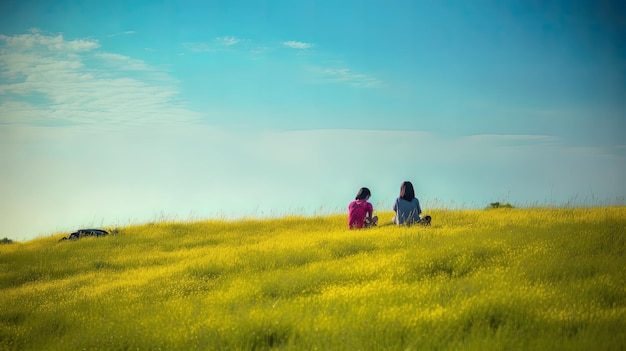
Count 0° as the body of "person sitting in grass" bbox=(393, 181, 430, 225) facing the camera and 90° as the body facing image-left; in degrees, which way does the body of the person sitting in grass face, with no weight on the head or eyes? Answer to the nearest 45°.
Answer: approximately 180°

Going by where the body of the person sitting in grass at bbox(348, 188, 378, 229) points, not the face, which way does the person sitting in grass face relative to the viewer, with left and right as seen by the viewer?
facing away from the viewer and to the right of the viewer

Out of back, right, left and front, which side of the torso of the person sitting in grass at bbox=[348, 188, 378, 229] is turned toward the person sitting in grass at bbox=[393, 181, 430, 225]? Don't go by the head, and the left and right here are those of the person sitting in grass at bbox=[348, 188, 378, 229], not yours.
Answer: right

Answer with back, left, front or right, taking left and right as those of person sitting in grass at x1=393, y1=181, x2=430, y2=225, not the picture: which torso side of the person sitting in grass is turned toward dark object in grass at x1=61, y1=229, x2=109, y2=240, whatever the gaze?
left
